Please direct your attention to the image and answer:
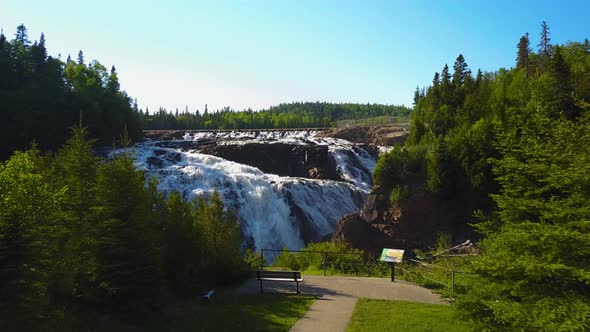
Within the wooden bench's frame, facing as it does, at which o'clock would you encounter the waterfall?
The waterfall is roughly at 12 o'clock from the wooden bench.

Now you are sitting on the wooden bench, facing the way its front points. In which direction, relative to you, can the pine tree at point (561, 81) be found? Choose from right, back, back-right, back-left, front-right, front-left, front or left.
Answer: front-right

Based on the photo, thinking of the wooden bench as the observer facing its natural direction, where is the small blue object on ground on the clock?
The small blue object on ground is roughly at 8 o'clock from the wooden bench.

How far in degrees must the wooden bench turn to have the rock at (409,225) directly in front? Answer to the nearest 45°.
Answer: approximately 45° to its right

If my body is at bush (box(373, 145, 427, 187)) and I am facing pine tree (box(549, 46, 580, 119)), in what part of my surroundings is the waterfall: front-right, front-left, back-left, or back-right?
back-left

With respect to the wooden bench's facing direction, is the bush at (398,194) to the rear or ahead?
ahead

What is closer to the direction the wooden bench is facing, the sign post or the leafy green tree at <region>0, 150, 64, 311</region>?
the sign post

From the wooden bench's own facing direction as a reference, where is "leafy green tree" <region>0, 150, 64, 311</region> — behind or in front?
behind

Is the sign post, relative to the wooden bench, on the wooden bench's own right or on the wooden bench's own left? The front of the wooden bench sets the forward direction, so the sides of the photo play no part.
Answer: on the wooden bench's own right

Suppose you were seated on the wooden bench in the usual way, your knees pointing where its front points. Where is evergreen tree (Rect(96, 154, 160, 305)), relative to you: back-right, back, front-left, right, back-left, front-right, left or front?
back-left

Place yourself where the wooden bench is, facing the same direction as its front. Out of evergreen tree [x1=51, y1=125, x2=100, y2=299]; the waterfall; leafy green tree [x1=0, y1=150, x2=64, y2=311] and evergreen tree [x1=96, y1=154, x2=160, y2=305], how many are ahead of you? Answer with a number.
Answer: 1

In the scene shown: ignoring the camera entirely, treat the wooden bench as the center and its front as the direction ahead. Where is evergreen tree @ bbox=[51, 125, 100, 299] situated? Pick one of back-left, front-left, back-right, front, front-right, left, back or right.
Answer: back-left

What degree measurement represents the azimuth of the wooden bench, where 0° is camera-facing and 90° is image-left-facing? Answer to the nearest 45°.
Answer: approximately 180°
